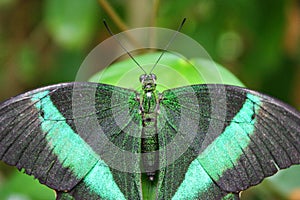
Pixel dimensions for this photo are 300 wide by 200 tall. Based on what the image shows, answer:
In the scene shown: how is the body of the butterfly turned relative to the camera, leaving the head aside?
away from the camera
